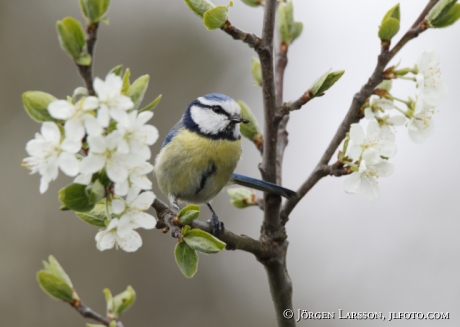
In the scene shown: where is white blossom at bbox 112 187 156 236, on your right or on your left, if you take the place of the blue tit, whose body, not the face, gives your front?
on your right

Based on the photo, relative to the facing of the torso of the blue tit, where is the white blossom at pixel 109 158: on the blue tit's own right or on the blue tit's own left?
on the blue tit's own right

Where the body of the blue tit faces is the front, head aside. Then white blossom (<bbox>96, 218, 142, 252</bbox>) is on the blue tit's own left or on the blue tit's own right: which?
on the blue tit's own right

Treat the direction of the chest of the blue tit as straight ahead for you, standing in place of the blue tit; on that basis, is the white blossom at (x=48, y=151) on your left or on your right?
on your right

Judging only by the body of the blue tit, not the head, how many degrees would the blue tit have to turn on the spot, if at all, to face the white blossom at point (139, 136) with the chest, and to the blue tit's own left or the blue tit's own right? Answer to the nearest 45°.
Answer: approximately 45° to the blue tit's own right
